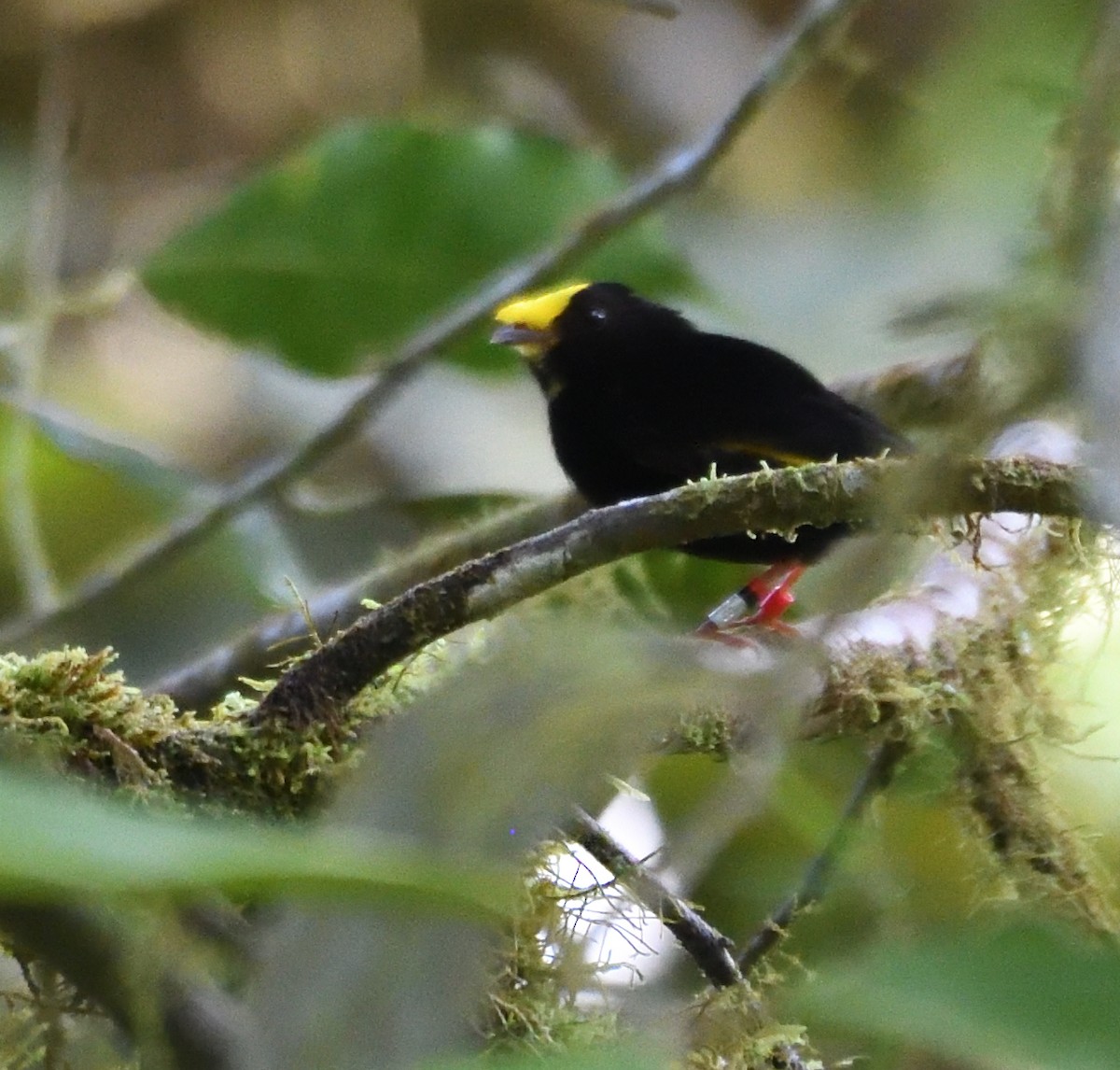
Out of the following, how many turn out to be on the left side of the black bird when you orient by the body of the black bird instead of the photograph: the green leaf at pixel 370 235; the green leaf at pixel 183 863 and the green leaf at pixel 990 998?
2

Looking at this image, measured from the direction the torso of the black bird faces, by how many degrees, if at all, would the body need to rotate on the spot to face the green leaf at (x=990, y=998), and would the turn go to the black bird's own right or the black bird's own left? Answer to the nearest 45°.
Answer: approximately 90° to the black bird's own left

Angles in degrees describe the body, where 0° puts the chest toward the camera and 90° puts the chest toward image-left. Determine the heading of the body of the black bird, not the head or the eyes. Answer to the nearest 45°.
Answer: approximately 90°

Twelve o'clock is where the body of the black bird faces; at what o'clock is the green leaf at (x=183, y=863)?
The green leaf is roughly at 9 o'clock from the black bird.
